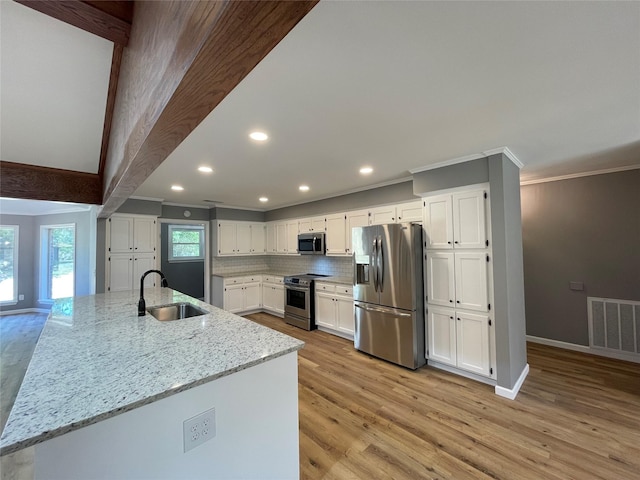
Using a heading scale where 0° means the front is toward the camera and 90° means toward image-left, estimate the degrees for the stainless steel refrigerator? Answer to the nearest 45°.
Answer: approximately 45°

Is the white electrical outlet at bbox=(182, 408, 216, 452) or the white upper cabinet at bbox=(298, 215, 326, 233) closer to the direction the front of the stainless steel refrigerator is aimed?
the white electrical outlet

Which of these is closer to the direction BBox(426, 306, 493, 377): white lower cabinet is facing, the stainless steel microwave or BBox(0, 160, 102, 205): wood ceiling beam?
the wood ceiling beam

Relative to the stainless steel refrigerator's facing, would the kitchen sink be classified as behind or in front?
in front

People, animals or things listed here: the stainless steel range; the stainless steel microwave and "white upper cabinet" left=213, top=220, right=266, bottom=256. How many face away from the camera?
0

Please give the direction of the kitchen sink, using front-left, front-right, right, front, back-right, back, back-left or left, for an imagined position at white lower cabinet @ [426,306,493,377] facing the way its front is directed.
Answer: front

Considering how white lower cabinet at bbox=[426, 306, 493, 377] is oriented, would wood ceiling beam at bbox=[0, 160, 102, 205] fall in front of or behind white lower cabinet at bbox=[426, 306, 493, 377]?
in front

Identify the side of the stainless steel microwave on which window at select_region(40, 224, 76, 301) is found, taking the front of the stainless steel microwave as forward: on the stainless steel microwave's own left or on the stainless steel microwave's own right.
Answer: on the stainless steel microwave's own right

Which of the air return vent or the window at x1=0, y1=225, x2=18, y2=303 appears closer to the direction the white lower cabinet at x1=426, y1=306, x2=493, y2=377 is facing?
the window

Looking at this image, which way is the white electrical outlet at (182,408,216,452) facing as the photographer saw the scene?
facing the viewer and to the right of the viewer

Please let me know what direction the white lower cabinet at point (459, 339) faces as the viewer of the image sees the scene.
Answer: facing the viewer and to the left of the viewer
